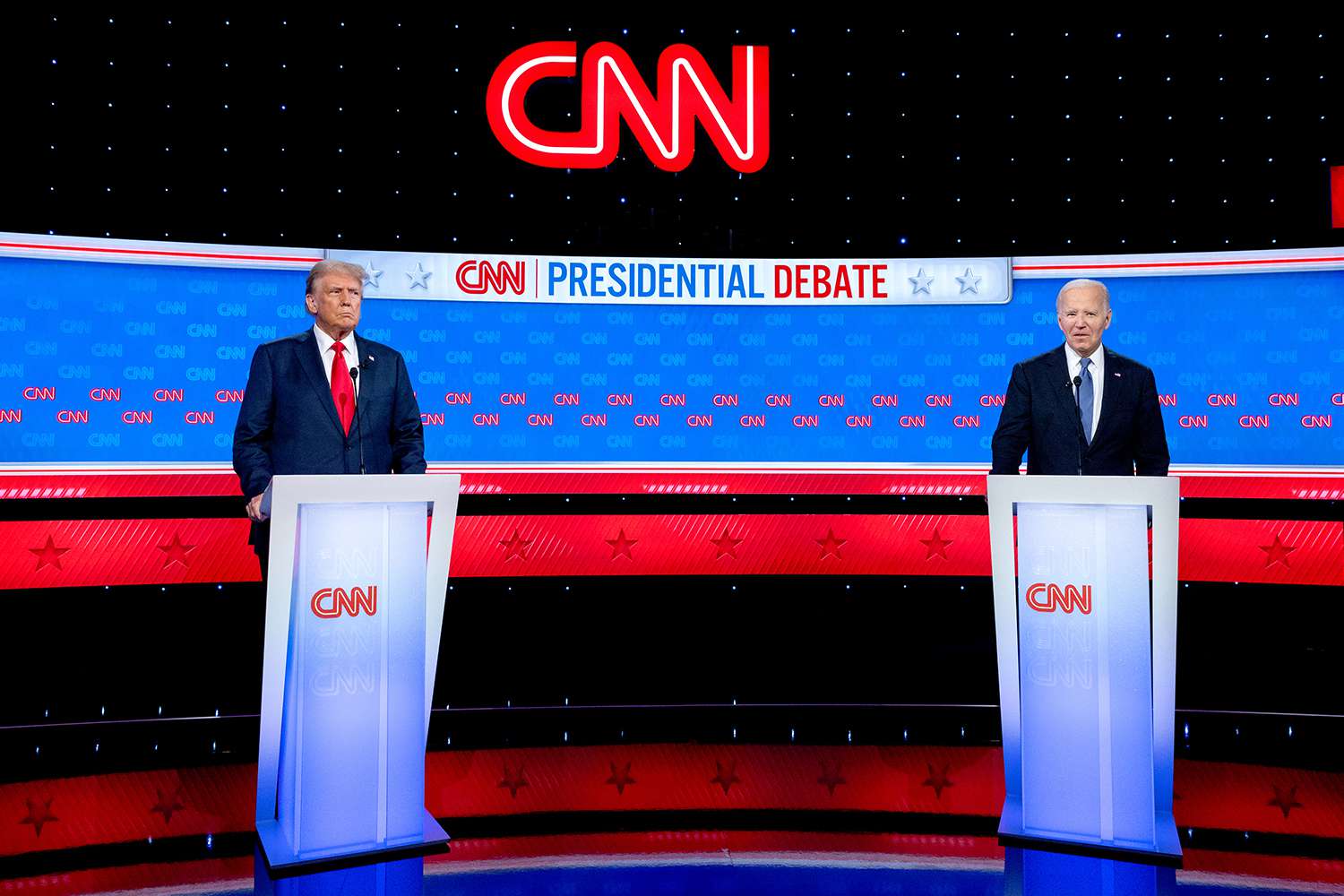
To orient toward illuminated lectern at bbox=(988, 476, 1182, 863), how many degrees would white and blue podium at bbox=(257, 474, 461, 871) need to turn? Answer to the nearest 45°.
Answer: approximately 90° to its left

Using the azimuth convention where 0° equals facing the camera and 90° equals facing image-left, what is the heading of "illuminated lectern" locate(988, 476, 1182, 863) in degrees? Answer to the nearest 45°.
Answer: approximately 0°

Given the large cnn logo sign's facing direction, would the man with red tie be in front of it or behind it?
in front

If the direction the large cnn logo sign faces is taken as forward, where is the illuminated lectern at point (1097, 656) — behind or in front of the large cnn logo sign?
in front

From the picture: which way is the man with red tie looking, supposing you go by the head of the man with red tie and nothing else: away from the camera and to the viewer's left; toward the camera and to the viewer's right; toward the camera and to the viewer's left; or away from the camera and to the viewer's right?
toward the camera and to the viewer's right

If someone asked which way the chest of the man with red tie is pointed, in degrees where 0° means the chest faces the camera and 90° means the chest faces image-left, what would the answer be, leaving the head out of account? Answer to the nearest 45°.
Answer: approximately 315°
